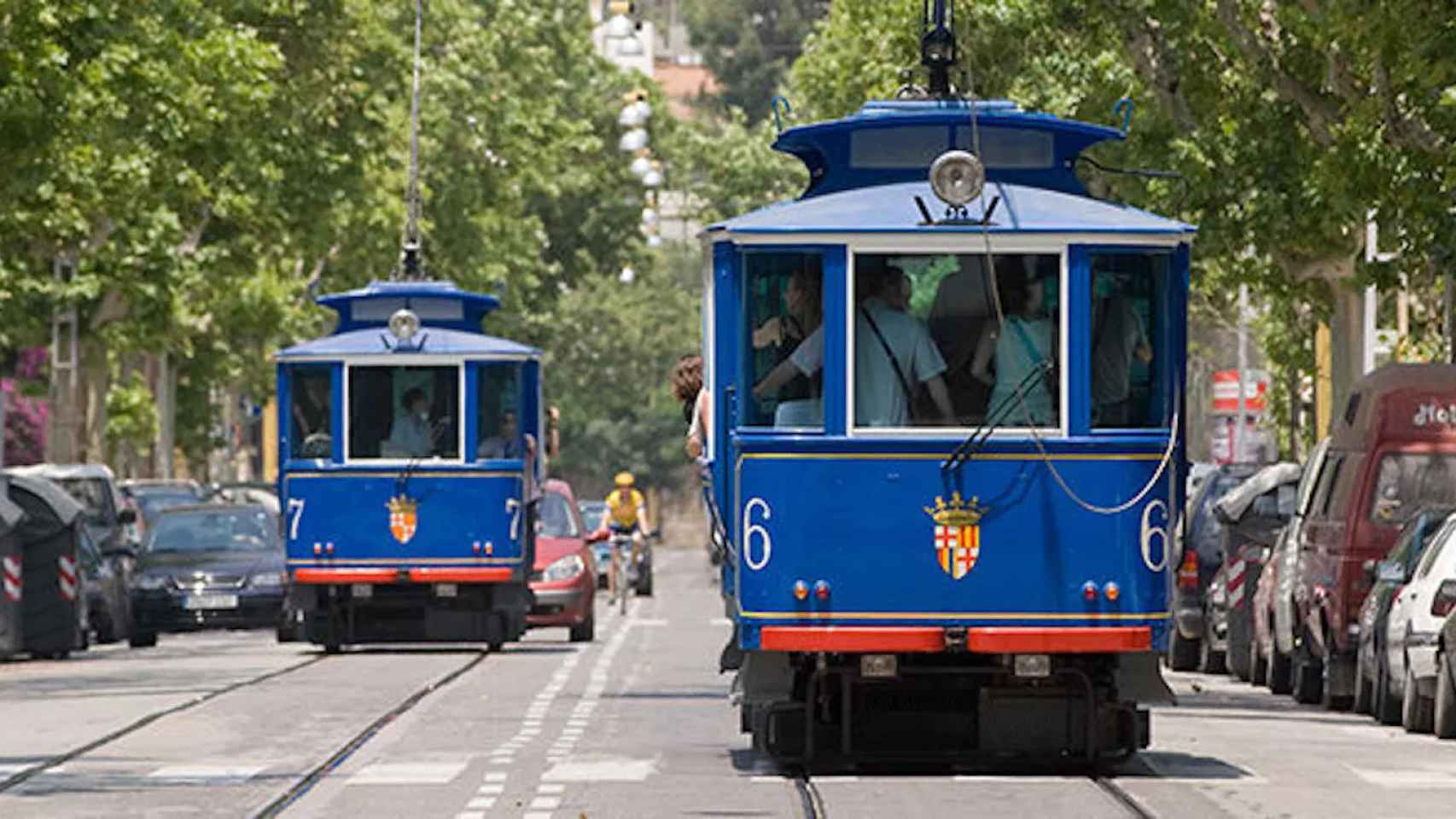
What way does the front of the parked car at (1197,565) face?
away from the camera

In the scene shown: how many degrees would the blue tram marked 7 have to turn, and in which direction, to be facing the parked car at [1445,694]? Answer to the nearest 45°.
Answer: approximately 45° to its left

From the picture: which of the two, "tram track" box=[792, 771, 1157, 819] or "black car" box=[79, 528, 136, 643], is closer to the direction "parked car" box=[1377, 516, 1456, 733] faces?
the black car

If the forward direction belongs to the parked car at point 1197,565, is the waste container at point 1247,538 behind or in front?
behind

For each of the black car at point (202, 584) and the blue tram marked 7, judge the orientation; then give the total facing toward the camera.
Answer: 2

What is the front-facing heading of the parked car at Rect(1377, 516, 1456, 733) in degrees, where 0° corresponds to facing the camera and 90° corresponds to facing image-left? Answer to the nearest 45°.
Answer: approximately 180°

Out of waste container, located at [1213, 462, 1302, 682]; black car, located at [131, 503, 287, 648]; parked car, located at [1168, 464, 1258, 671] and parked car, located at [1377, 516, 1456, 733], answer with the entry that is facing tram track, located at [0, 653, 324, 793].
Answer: the black car
